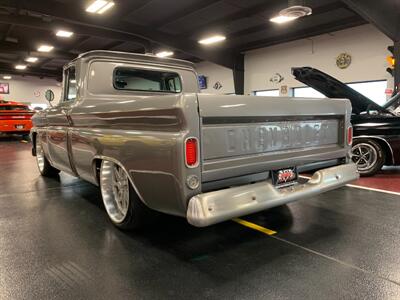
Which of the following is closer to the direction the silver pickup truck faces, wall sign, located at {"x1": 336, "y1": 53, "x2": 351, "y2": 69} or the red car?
the red car

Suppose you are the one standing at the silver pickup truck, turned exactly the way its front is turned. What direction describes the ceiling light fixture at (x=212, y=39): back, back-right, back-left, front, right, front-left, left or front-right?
front-right

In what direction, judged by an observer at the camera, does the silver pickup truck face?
facing away from the viewer and to the left of the viewer

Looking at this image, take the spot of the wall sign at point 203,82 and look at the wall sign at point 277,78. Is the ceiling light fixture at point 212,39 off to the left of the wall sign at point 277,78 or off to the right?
right

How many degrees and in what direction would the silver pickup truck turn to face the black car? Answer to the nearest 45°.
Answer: approximately 90° to its right

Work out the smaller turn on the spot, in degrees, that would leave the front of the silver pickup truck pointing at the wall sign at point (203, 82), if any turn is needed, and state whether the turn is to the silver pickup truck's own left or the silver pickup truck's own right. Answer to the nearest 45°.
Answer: approximately 45° to the silver pickup truck's own right

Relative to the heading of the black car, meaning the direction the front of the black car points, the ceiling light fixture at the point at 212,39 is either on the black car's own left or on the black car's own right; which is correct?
on the black car's own right

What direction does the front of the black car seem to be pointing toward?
to the viewer's left

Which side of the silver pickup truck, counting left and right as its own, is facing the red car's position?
front

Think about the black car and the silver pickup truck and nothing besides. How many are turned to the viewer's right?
0
